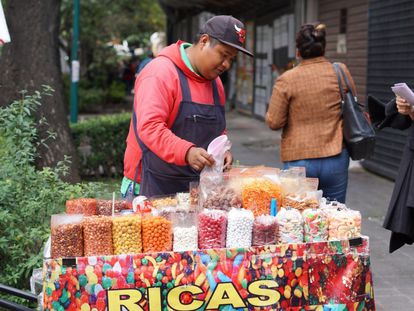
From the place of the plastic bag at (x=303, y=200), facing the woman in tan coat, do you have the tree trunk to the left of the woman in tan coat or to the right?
left

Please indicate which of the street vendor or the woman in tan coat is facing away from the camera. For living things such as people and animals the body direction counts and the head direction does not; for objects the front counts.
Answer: the woman in tan coat

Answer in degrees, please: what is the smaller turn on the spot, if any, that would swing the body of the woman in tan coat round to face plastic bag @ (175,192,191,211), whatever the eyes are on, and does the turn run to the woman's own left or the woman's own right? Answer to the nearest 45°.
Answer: approximately 180°

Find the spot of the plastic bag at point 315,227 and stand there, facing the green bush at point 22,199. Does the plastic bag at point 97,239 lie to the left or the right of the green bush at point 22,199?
left

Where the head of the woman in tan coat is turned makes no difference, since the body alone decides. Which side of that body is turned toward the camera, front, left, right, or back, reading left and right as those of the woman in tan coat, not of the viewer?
back

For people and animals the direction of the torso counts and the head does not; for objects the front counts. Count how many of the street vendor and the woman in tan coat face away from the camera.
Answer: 1

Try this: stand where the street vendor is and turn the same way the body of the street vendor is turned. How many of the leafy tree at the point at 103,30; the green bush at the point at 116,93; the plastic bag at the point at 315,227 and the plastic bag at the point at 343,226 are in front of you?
2

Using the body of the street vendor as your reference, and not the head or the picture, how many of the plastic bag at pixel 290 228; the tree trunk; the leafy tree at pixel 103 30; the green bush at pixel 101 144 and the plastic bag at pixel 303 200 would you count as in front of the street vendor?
2

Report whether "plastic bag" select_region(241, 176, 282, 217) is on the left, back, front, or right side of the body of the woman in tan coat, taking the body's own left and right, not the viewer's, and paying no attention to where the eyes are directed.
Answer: back

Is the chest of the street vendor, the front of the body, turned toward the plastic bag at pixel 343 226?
yes

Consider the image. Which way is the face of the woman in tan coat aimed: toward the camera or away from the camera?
away from the camera

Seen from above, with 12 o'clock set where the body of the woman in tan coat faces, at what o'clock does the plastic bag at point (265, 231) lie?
The plastic bag is roughly at 6 o'clock from the woman in tan coat.

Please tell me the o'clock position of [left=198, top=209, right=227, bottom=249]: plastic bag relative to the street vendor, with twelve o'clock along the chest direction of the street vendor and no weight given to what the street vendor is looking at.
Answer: The plastic bag is roughly at 1 o'clock from the street vendor.

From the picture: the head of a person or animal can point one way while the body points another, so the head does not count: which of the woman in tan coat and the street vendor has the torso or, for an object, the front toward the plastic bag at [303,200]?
the street vendor

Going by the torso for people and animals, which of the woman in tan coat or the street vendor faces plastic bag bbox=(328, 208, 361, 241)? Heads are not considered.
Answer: the street vendor

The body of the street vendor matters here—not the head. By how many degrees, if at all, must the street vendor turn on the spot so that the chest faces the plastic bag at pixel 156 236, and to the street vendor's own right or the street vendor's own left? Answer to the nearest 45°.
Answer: approximately 45° to the street vendor's own right
